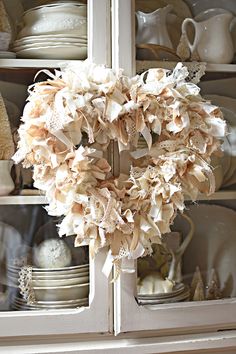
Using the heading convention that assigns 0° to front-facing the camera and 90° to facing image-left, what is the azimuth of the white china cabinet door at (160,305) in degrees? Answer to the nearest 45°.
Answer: approximately 0°

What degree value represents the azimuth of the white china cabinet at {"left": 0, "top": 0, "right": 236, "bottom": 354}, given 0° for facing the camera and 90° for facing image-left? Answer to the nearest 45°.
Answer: approximately 0°
